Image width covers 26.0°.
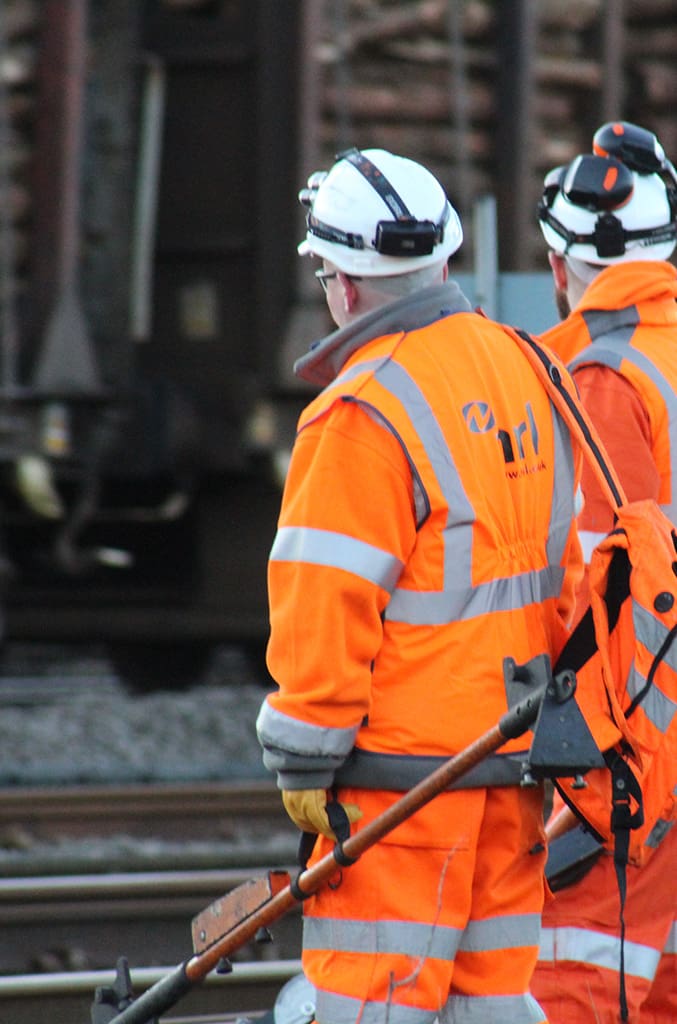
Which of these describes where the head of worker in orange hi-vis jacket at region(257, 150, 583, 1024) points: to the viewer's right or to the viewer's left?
to the viewer's left

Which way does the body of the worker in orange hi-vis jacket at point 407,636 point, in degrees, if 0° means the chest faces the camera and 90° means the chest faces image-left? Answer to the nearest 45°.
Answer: approximately 135°

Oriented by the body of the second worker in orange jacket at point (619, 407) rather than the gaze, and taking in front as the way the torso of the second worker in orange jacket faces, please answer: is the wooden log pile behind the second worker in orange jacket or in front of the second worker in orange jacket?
in front

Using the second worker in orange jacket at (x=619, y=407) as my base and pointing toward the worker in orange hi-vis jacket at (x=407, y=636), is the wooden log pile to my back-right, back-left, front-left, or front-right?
back-right

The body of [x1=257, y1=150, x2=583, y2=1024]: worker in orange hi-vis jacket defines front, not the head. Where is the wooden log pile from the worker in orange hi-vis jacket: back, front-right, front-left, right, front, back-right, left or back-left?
front-right

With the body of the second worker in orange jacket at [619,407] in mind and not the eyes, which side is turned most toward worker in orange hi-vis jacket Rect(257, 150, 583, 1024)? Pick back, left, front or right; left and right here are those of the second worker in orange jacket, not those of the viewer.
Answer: left

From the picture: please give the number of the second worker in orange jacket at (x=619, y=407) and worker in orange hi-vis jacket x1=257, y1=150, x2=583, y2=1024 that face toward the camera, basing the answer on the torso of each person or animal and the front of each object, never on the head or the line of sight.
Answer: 0
